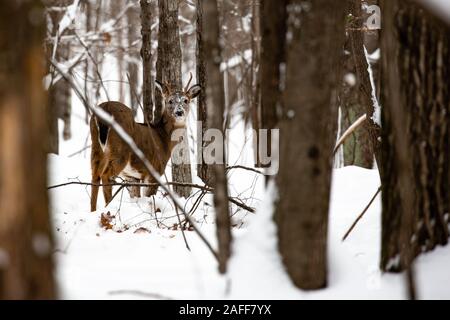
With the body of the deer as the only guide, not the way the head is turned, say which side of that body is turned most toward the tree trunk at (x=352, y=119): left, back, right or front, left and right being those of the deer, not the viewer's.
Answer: front

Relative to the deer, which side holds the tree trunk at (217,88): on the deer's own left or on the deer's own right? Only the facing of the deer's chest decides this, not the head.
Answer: on the deer's own right

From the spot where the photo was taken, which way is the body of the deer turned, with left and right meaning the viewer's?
facing away from the viewer and to the right of the viewer

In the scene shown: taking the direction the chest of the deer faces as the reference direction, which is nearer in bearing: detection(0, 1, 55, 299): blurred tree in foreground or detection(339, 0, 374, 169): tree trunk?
the tree trunk

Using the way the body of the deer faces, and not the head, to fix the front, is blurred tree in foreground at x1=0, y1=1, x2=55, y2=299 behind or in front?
behind

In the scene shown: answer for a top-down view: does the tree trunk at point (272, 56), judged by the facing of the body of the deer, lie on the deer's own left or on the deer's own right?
on the deer's own right
